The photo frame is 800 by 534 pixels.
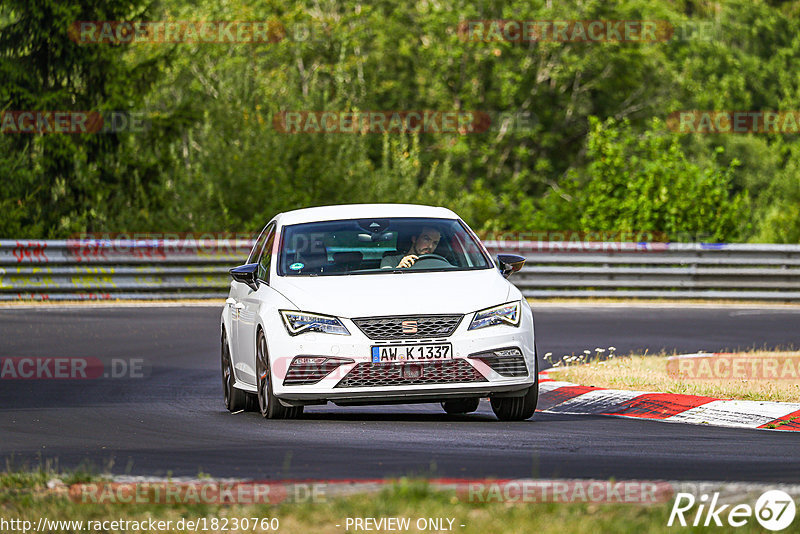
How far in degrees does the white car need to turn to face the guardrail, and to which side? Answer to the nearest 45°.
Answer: approximately 180°

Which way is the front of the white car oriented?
toward the camera
